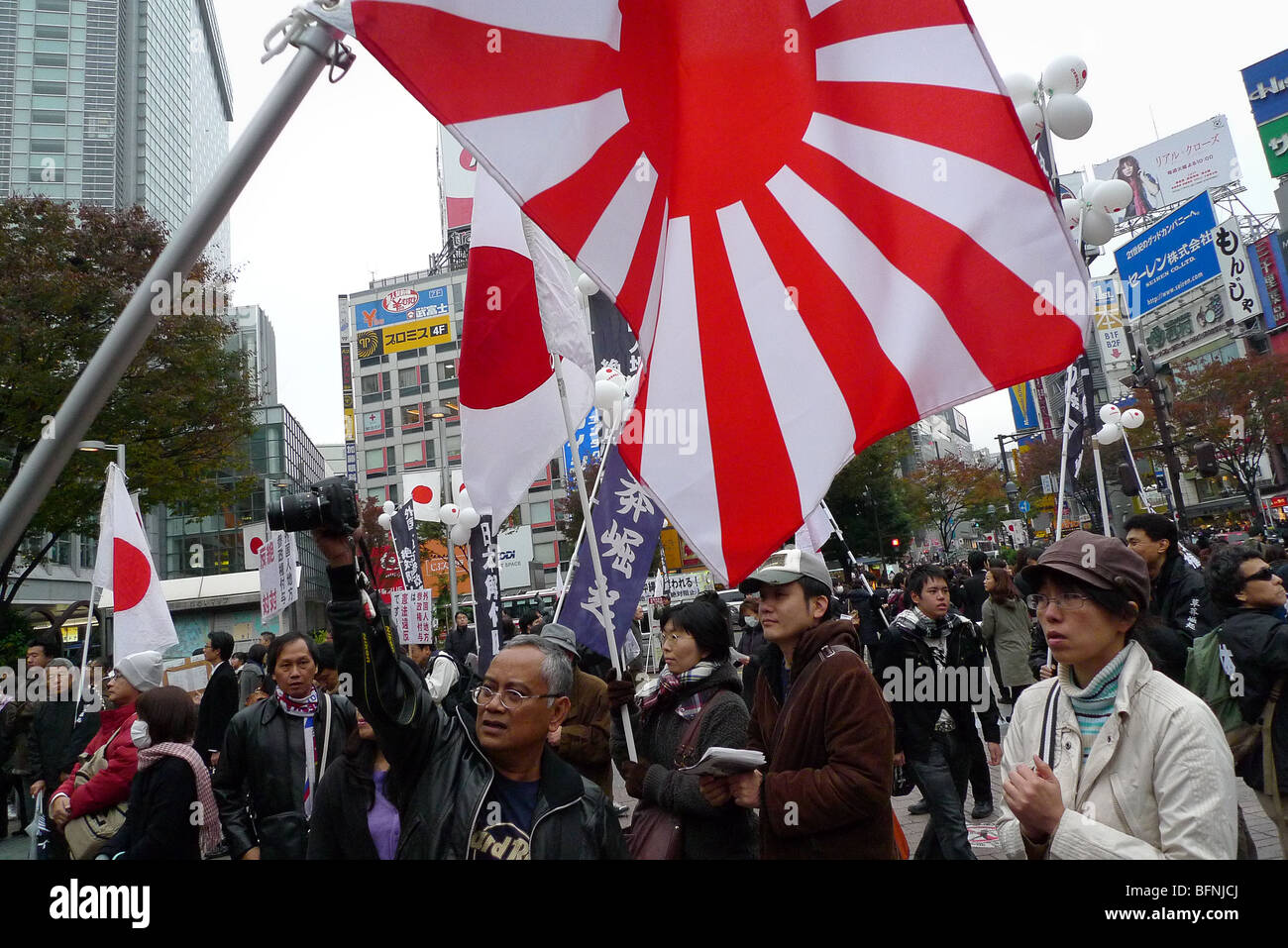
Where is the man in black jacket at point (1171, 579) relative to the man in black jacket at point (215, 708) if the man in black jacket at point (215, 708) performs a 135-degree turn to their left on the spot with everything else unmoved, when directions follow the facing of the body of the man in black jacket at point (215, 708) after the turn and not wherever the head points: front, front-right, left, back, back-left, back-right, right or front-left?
front

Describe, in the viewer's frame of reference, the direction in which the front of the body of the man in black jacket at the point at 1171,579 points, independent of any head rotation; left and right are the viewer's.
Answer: facing to the left of the viewer

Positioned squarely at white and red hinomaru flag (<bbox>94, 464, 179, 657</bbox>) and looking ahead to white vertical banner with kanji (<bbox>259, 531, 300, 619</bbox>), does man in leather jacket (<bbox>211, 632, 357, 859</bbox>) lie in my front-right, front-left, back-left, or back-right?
back-right

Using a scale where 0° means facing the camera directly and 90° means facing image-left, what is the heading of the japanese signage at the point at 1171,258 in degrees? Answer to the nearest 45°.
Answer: approximately 45°

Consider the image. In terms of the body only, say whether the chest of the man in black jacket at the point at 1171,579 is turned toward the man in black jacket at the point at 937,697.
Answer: yes

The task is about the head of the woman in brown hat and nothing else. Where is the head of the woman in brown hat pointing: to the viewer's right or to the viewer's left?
to the viewer's left

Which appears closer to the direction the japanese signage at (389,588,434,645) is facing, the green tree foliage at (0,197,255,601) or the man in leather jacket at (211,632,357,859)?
the man in leather jacket
